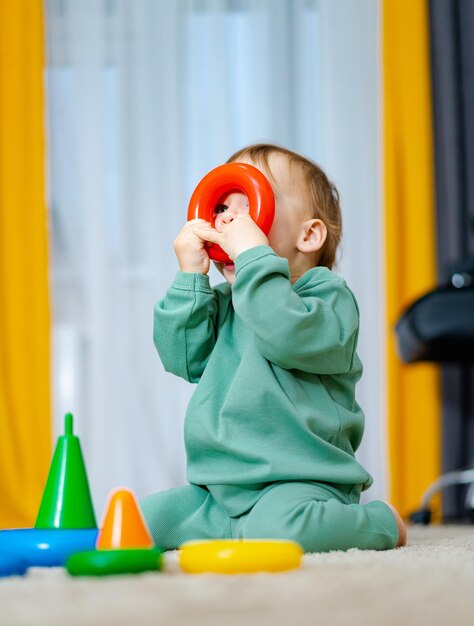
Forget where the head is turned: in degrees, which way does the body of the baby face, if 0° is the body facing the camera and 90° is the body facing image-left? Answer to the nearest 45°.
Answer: approximately 45°

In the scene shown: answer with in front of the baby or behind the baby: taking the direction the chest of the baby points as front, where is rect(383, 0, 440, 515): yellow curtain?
behind

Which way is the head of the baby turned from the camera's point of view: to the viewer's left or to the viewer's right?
to the viewer's left
